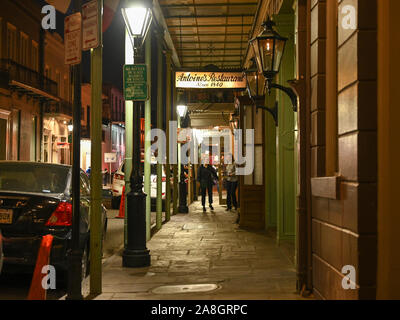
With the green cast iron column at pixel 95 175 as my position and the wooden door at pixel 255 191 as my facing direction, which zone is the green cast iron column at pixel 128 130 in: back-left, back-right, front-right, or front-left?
front-left

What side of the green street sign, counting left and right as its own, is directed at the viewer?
front

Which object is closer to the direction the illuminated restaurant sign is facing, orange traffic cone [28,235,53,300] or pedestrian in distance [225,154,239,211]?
the orange traffic cone

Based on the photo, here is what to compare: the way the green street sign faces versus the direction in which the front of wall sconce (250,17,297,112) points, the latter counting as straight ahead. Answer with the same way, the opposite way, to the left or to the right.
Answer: to the left

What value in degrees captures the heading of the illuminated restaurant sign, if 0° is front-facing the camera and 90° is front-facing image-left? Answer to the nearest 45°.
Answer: approximately 0°

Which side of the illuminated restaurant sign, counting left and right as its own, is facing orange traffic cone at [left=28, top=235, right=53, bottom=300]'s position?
front

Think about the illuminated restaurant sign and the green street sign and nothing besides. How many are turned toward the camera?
2

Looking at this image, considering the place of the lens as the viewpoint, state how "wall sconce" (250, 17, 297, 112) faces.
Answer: facing to the left of the viewer

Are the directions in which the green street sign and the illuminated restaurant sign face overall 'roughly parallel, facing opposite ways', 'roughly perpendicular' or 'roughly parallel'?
roughly parallel

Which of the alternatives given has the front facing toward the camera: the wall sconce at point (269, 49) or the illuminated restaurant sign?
the illuminated restaurant sign

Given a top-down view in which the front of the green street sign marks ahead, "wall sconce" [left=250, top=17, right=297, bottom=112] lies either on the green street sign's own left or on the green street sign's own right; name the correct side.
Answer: on the green street sign's own left

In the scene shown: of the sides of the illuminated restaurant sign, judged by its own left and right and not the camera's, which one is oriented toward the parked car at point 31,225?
front

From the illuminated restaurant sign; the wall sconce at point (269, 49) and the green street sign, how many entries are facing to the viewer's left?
1

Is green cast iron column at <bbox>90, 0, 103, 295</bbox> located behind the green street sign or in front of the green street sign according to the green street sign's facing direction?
in front

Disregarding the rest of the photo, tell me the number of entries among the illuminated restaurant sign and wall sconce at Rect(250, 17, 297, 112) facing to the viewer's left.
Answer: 1

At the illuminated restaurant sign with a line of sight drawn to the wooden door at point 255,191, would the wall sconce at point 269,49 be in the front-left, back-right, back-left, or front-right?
front-right
